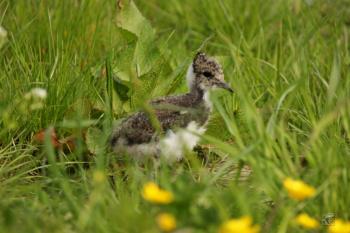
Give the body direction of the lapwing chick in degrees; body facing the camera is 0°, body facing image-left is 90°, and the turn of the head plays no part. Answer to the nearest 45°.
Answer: approximately 270°

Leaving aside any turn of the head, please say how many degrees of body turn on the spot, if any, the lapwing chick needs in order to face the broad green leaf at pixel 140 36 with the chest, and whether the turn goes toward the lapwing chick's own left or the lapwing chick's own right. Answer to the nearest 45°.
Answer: approximately 90° to the lapwing chick's own left

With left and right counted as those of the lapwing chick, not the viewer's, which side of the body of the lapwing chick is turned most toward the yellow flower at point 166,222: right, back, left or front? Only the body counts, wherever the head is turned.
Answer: right

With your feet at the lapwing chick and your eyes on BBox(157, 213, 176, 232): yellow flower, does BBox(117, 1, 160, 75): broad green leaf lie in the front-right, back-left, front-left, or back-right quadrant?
back-right
